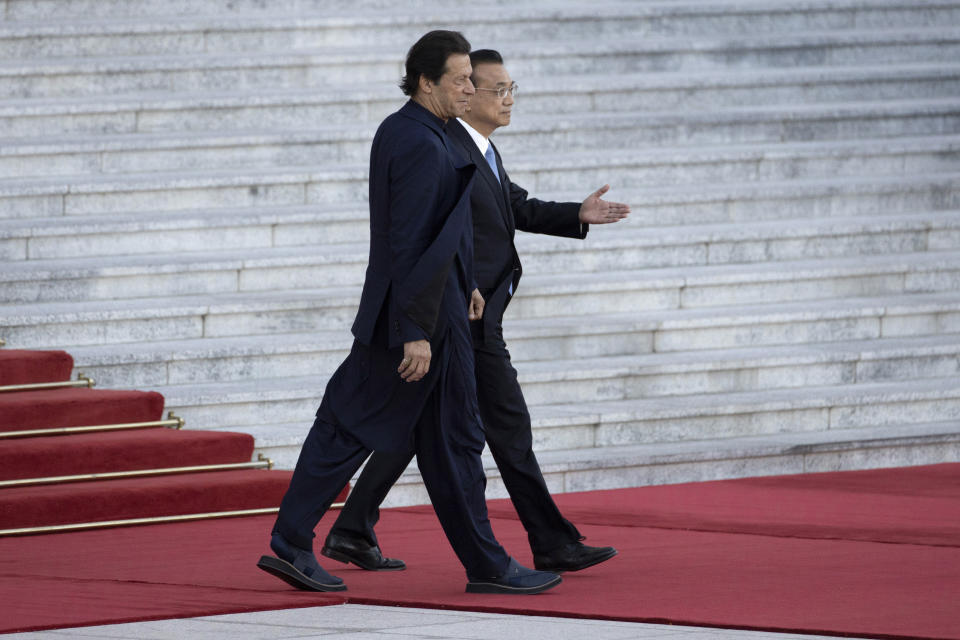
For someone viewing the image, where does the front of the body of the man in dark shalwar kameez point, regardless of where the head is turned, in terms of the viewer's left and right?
facing to the right of the viewer

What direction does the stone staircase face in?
toward the camera

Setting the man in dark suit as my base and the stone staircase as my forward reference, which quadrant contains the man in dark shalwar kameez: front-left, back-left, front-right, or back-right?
back-left

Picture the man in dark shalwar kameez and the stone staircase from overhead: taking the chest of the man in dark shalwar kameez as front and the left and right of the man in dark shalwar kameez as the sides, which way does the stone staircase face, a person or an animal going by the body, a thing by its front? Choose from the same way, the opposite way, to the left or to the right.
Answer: to the right

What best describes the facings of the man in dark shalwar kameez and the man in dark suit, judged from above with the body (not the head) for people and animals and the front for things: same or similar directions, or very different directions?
same or similar directions

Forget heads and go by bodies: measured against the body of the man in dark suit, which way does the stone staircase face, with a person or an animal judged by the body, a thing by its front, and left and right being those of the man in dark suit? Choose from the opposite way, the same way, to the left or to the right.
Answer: to the right

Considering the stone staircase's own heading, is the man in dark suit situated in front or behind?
in front

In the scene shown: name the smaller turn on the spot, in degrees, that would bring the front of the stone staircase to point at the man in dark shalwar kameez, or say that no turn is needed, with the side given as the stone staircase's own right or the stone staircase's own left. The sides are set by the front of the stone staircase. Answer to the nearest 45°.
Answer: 0° — it already faces them

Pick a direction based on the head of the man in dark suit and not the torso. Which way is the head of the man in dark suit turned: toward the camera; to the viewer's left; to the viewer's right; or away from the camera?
to the viewer's right

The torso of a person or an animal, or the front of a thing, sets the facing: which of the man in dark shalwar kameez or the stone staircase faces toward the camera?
the stone staircase

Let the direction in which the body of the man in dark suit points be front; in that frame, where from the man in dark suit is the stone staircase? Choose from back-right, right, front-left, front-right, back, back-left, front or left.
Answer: left

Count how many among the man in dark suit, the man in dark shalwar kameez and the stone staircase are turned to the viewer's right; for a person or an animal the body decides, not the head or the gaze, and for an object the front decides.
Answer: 2

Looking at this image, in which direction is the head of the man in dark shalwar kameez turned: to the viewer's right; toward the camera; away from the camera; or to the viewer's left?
to the viewer's right

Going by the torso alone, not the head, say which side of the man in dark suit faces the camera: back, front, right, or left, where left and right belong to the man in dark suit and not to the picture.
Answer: right
